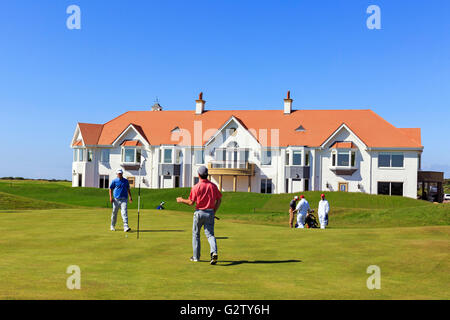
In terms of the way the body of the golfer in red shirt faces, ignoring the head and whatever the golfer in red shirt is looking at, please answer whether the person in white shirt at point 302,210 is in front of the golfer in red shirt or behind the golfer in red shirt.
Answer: in front

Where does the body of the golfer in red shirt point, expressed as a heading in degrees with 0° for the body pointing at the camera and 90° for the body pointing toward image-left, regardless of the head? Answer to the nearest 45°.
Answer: approximately 180°
